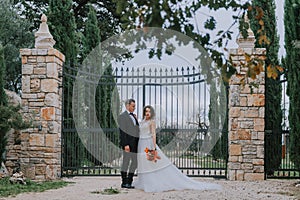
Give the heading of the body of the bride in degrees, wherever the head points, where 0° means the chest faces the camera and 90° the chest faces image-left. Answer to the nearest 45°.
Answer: approximately 45°

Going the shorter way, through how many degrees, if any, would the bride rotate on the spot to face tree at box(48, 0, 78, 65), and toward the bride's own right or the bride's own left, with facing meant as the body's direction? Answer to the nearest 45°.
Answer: approximately 90° to the bride's own right

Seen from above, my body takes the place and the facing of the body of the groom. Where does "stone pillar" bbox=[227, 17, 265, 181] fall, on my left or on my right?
on my left

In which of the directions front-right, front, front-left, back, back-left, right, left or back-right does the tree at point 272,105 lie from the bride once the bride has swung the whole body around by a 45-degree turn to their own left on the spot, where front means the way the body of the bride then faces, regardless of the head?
back-left

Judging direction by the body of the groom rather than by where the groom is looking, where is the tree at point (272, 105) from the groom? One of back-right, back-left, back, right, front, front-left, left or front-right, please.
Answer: left

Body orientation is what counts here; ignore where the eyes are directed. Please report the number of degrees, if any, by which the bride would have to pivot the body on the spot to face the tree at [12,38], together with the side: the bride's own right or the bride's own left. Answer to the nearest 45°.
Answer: approximately 90° to the bride's own right

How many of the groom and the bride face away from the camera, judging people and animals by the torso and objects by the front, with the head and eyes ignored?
0

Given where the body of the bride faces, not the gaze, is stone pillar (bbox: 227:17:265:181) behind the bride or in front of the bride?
behind
